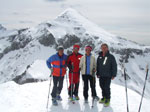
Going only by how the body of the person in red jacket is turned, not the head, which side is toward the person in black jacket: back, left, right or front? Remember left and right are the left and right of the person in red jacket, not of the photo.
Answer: left

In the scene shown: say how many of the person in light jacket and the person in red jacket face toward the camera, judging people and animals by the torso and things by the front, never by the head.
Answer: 2

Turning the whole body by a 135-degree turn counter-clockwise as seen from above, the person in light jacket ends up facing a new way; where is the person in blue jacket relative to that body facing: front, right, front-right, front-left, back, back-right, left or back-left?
back-left

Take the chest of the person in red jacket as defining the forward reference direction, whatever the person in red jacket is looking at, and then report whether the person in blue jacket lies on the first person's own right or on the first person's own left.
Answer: on the first person's own right

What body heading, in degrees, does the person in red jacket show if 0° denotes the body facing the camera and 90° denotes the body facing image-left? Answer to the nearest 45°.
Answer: approximately 0°

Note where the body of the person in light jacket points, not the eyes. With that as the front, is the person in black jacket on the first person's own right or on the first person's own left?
on the first person's own left
